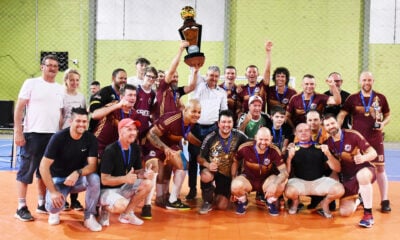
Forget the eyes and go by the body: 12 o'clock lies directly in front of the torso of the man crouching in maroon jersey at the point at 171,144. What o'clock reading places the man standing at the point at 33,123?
the man standing at the point at 33,123 is roughly at 4 o'clock from the man crouching in maroon jersey at the point at 171,144.

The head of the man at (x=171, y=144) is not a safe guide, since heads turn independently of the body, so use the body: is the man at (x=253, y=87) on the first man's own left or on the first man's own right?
on the first man's own left

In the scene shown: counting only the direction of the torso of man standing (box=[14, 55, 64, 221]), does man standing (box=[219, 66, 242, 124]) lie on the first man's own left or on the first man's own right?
on the first man's own left

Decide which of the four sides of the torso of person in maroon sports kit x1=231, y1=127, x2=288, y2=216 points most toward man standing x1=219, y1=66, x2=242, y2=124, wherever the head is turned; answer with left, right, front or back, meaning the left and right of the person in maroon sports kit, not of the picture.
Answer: back

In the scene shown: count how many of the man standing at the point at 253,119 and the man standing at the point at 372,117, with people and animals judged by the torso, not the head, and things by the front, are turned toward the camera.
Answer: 2

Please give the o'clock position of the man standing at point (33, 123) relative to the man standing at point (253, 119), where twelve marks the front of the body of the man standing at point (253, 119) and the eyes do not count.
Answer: the man standing at point (33, 123) is roughly at 2 o'clock from the man standing at point (253, 119).

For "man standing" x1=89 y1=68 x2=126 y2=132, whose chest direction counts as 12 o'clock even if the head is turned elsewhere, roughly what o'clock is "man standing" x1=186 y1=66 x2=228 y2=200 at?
"man standing" x1=186 y1=66 x2=228 y2=200 is roughly at 10 o'clock from "man standing" x1=89 y1=68 x2=126 y2=132.
